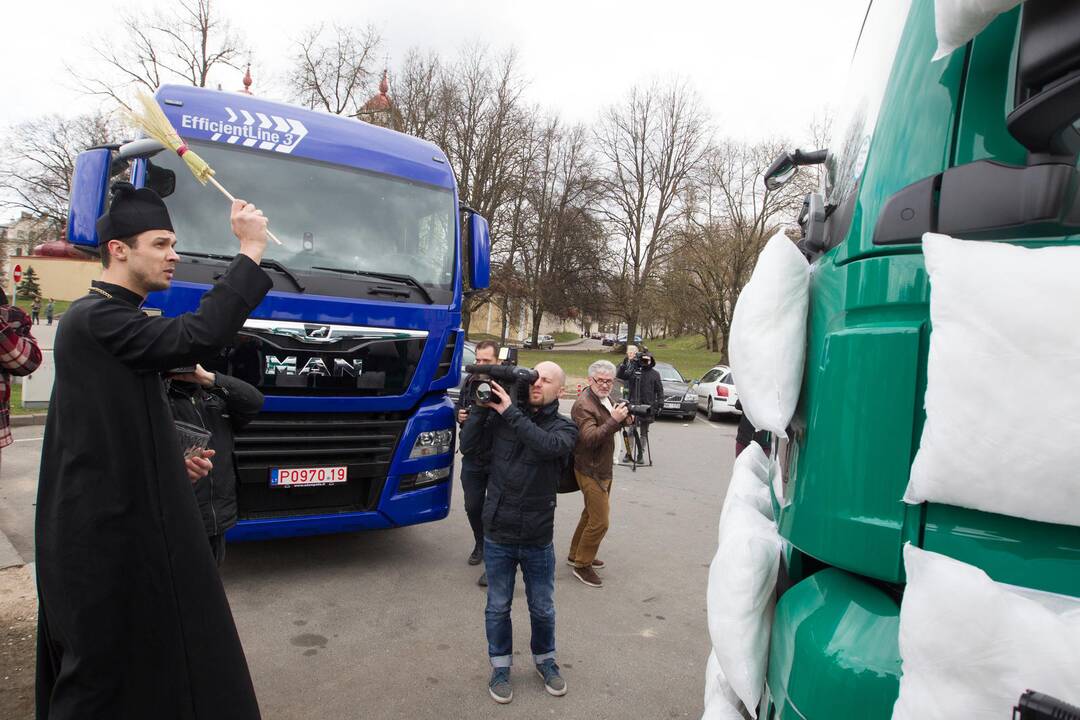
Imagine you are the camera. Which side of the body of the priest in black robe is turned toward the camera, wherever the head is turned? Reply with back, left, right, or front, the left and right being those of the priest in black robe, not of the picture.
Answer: right

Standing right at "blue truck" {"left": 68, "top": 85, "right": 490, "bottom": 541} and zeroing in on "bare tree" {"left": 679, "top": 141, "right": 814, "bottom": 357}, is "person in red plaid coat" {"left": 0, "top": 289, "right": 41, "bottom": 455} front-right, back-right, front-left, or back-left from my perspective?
back-left

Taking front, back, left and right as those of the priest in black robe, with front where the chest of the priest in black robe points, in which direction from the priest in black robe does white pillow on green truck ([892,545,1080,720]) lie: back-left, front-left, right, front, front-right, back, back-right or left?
front-right

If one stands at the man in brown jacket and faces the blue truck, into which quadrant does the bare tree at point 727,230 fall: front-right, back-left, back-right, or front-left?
front-right

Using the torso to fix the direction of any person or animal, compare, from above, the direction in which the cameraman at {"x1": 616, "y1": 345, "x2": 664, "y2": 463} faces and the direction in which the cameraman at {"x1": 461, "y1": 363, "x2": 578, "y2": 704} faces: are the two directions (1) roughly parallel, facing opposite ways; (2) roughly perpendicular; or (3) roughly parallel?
roughly parallel

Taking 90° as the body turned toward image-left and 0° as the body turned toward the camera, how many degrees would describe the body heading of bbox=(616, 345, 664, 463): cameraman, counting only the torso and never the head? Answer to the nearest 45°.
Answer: approximately 45°

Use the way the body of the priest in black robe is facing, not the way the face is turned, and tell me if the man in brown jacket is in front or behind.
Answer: in front

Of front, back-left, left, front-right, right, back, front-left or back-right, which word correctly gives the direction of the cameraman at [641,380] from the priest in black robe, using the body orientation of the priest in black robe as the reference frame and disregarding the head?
front-left

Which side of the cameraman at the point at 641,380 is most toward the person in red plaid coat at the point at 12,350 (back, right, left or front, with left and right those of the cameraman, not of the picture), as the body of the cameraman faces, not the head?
front

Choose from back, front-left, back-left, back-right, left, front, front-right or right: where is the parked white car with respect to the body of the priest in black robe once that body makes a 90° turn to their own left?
front-right

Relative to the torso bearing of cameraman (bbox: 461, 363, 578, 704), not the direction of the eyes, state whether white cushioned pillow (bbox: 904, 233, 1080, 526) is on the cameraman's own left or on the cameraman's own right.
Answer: on the cameraman's own left

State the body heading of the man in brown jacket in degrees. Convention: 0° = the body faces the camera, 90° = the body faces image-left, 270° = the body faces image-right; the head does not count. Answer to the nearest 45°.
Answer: approximately 315°

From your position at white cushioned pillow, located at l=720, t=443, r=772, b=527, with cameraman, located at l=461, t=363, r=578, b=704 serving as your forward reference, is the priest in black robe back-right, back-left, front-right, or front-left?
front-left
